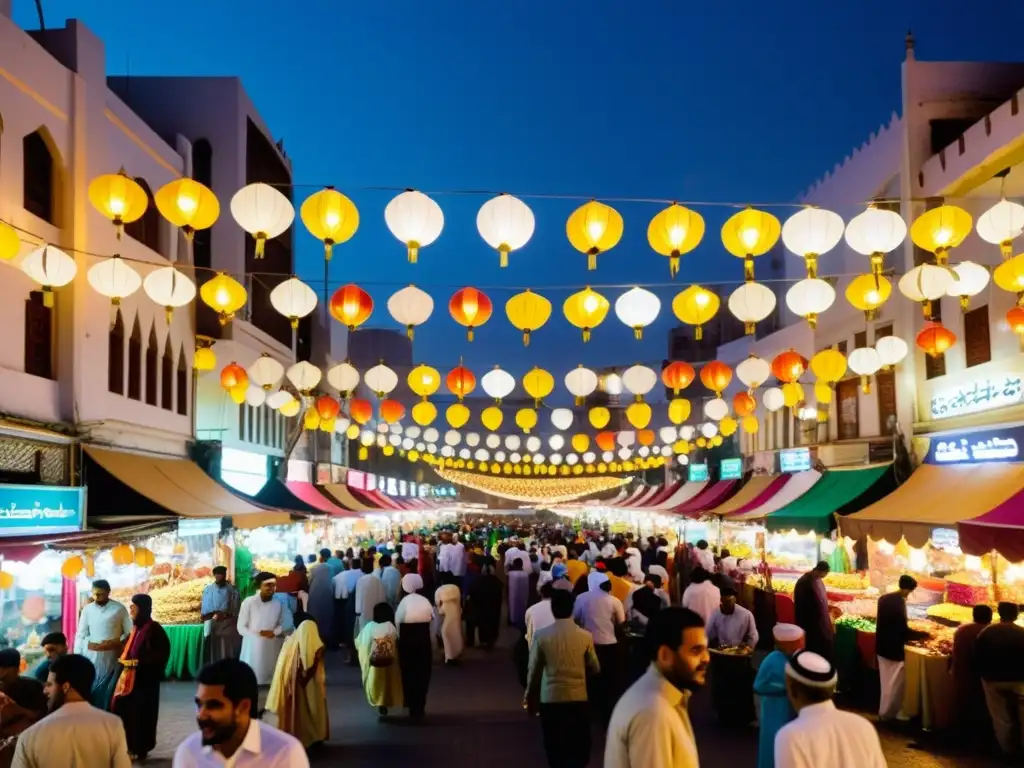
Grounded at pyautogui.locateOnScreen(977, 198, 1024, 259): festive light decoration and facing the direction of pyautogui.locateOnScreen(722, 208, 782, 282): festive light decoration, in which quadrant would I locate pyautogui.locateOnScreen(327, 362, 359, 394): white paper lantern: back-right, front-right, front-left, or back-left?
front-right

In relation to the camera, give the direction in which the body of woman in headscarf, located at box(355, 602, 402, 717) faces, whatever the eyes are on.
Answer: away from the camera

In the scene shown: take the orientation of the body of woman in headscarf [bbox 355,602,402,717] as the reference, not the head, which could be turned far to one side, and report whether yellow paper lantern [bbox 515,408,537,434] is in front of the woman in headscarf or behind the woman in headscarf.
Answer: in front

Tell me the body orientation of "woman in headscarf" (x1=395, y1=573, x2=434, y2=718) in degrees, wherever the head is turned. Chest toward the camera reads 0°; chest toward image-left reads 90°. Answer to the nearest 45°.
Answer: approximately 180°

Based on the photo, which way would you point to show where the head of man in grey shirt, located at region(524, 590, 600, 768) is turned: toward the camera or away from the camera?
away from the camera

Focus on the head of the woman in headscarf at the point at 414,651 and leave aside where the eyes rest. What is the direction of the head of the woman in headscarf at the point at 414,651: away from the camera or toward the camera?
away from the camera

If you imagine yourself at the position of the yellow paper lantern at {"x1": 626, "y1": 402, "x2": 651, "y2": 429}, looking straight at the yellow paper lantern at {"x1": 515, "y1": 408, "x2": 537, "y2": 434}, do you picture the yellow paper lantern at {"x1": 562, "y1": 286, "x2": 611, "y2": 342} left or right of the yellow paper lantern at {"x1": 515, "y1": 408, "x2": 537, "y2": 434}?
left

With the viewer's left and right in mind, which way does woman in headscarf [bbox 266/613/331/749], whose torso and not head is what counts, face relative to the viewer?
facing to the right of the viewer

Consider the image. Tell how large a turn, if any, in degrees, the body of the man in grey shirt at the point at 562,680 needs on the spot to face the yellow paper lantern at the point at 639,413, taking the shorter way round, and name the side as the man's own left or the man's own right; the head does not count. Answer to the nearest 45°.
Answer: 0° — they already face it
